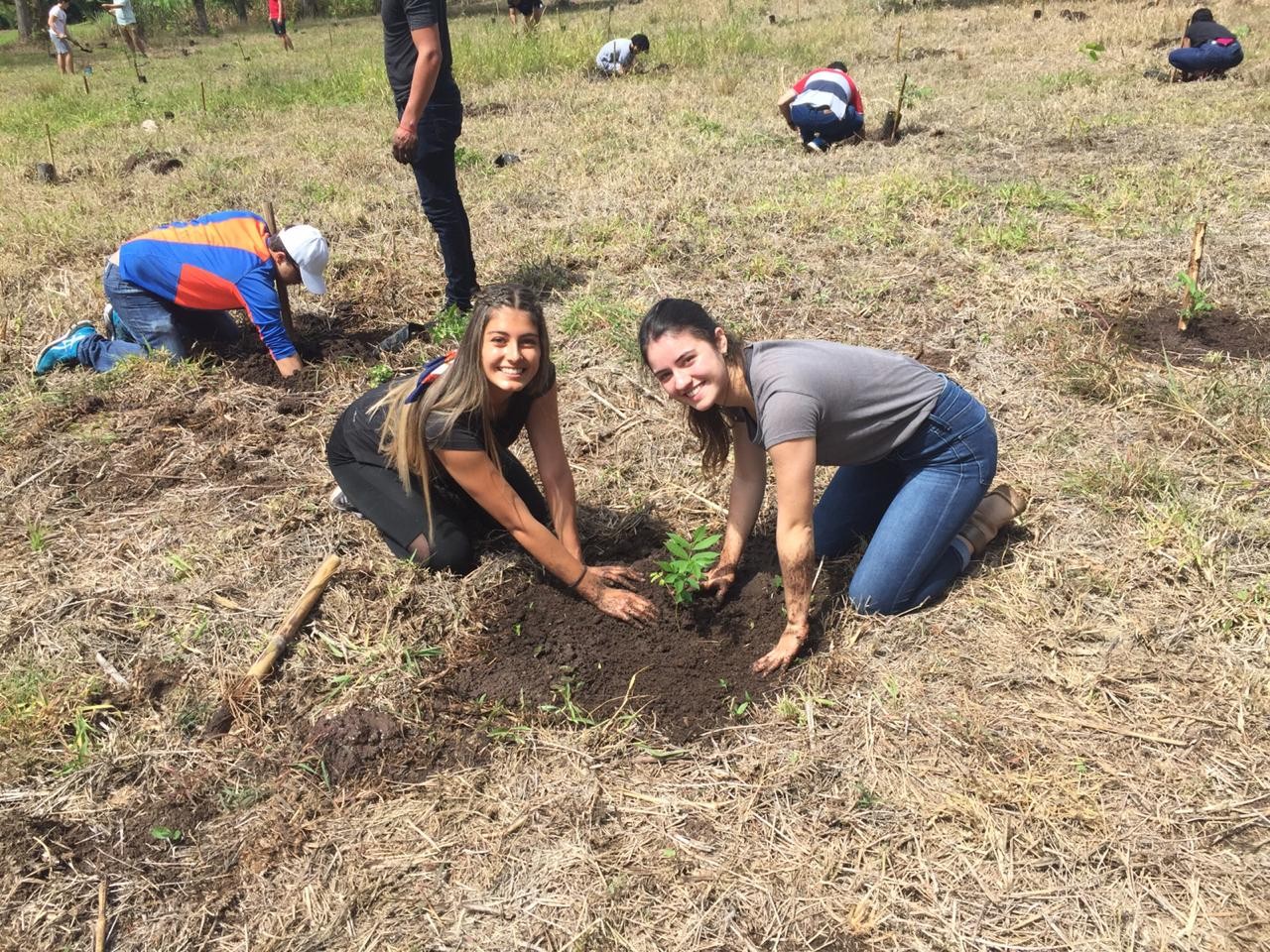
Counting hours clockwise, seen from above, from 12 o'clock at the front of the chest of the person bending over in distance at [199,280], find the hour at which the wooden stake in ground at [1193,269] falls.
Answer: The wooden stake in ground is roughly at 1 o'clock from the person bending over in distance.

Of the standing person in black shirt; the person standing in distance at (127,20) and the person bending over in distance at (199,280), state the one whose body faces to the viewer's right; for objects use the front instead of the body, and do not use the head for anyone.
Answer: the person bending over in distance at (199,280)

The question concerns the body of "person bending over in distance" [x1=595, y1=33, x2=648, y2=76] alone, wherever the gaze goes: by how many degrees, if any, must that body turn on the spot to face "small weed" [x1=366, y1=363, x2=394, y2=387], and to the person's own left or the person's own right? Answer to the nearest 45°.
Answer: approximately 90° to the person's own right

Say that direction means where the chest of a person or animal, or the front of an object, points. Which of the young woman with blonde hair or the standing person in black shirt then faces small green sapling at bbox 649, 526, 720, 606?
the young woman with blonde hair

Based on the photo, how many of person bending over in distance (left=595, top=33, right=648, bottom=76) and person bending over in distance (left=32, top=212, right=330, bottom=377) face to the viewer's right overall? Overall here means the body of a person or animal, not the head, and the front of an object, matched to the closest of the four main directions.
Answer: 2

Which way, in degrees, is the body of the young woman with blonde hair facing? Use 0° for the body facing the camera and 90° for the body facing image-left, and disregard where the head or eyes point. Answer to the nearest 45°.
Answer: approximately 315°

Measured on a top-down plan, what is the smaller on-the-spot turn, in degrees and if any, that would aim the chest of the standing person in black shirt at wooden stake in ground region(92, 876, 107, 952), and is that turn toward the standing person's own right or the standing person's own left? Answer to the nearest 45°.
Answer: approximately 90° to the standing person's own left

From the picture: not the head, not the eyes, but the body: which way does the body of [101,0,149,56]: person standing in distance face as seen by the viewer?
to the viewer's left

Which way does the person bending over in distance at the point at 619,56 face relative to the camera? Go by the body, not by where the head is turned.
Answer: to the viewer's right

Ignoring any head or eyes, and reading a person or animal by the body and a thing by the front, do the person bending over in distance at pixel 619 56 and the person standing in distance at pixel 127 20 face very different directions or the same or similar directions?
very different directions

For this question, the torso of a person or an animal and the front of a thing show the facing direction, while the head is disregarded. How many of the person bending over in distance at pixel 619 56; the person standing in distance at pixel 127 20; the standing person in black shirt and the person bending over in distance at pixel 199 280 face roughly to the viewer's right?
2

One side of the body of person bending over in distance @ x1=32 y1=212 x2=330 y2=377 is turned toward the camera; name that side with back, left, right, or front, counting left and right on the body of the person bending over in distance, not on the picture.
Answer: right

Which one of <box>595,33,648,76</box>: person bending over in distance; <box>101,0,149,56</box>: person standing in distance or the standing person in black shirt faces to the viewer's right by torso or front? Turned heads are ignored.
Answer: <box>595,33,648,76</box>: person bending over in distance
